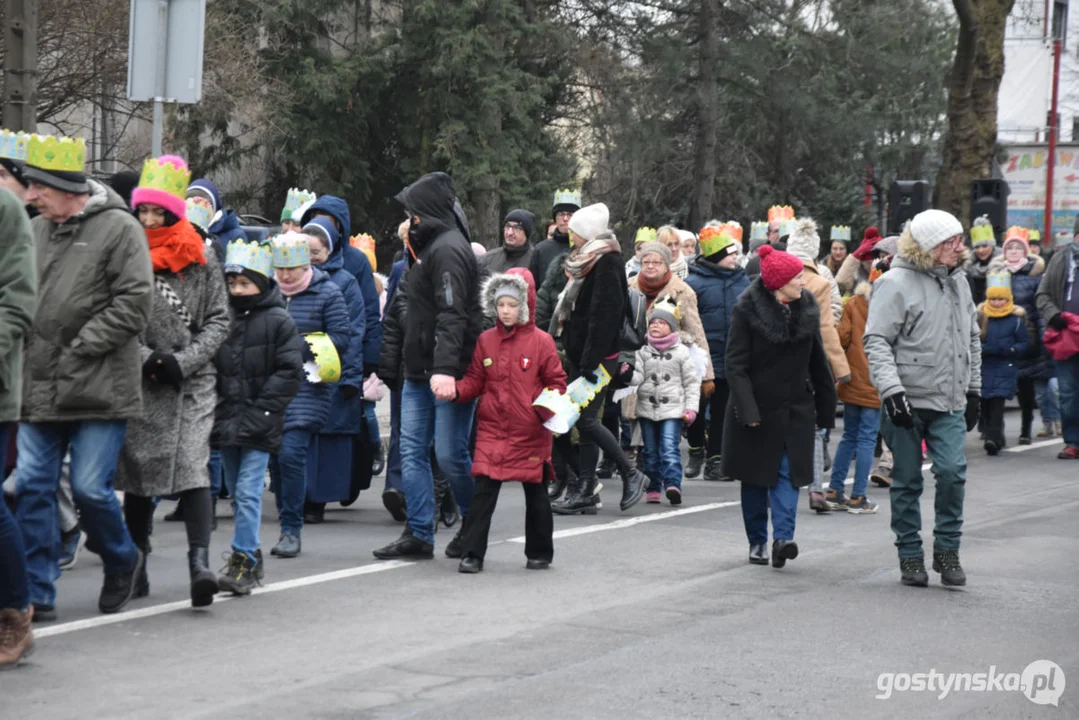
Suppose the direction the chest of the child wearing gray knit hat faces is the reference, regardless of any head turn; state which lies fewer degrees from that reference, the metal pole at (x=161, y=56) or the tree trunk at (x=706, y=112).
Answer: the metal pole

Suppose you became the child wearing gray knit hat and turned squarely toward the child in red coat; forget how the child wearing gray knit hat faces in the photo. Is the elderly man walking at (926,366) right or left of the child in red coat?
left

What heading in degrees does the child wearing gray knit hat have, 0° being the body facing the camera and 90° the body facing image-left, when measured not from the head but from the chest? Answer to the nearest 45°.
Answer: approximately 0°

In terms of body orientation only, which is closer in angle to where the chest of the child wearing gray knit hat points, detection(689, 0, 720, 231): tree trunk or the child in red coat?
the child in red coat

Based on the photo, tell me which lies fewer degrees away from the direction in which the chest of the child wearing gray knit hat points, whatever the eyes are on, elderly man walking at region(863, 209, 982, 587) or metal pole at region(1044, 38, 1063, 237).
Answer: the elderly man walking

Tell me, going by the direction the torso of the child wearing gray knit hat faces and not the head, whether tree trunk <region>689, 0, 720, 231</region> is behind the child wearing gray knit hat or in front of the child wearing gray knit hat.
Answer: behind
